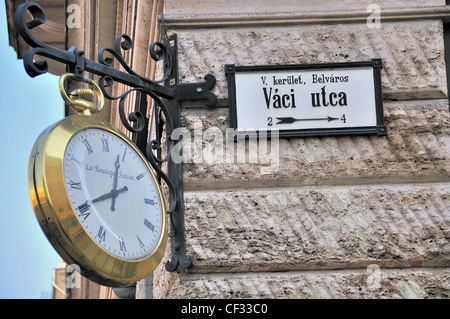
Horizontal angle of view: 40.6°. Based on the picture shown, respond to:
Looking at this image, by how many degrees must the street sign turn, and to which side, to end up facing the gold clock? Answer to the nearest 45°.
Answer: approximately 45° to its right

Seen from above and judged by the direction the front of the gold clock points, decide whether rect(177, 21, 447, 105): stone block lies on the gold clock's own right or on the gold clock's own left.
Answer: on the gold clock's own left

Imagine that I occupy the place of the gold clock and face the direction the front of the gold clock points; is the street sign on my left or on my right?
on my left

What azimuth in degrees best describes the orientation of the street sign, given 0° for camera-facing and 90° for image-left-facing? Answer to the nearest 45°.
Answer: approximately 0°

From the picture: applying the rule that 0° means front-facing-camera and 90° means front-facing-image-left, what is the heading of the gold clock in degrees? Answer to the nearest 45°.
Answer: approximately 315°
